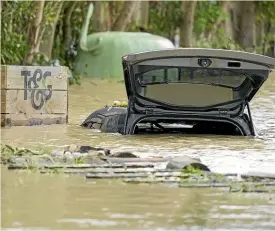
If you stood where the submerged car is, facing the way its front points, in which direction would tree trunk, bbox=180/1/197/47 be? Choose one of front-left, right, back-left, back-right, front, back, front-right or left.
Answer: front-right

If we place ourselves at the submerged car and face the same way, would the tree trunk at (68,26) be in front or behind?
in front

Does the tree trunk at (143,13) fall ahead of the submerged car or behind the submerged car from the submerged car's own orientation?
ahead

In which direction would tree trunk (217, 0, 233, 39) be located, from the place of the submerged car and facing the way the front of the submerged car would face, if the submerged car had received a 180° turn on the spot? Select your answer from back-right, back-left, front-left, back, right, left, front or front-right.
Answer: back-left

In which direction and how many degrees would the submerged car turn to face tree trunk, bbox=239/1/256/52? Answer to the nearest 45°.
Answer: approximately 45° to its right

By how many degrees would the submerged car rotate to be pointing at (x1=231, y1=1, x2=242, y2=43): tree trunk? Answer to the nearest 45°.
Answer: approximately 45° to its right

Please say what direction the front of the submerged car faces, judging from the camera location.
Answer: facing away from the viewer and to the left of the viewer
